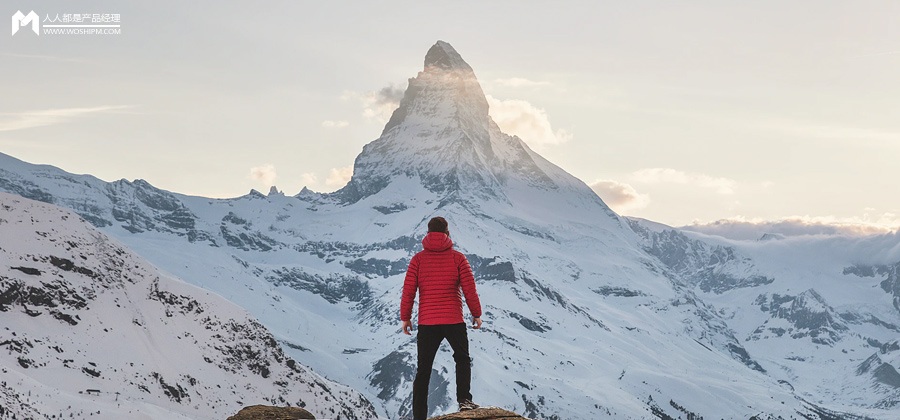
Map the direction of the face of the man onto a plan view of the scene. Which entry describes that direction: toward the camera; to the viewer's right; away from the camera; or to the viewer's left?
away from the camera

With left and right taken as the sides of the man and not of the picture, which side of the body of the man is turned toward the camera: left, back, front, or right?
back
